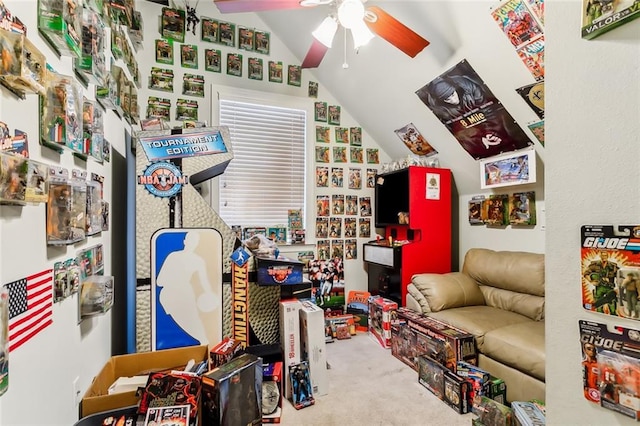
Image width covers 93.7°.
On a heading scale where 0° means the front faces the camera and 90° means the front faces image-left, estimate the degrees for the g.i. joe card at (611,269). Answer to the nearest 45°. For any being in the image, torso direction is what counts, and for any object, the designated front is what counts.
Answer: approximately 45°

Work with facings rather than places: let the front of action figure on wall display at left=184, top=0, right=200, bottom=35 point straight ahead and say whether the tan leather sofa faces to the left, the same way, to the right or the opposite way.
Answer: to the right

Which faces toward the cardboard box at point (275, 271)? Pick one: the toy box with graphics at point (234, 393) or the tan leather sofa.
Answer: the tan leather sofa

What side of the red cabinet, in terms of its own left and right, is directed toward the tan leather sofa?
left

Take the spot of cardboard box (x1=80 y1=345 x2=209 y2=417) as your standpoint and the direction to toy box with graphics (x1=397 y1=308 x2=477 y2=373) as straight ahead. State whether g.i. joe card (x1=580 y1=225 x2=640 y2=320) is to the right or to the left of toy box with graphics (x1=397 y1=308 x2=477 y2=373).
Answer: right

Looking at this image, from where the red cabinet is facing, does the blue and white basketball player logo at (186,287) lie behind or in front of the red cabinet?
in front

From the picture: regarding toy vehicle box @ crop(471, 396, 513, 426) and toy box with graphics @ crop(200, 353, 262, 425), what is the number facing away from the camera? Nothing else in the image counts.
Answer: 0

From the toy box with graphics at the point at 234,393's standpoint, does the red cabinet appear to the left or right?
on its left

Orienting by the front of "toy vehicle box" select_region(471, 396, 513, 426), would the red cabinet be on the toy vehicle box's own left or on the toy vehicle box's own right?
on the toy vehicle box's own right

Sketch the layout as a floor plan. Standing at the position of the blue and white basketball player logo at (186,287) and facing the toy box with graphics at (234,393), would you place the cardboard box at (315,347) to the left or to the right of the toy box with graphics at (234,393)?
left
